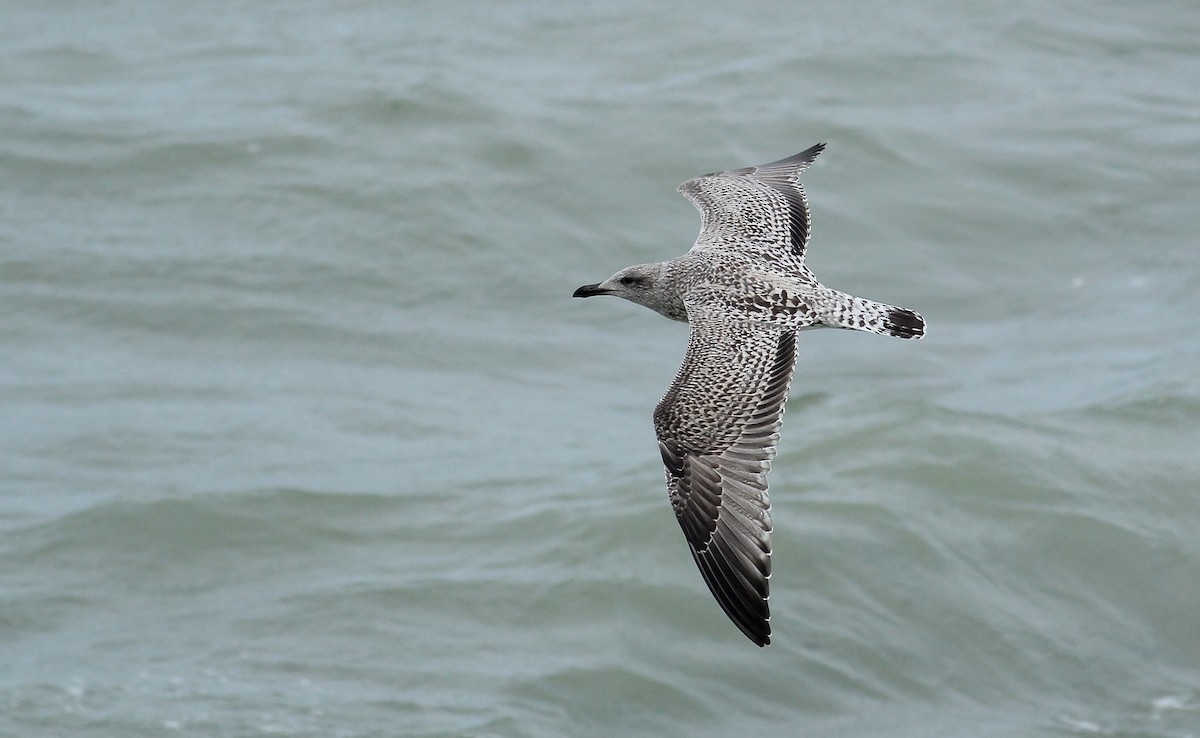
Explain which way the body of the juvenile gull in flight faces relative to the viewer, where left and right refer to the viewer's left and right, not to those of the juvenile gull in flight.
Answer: facing to the left of the viewer
